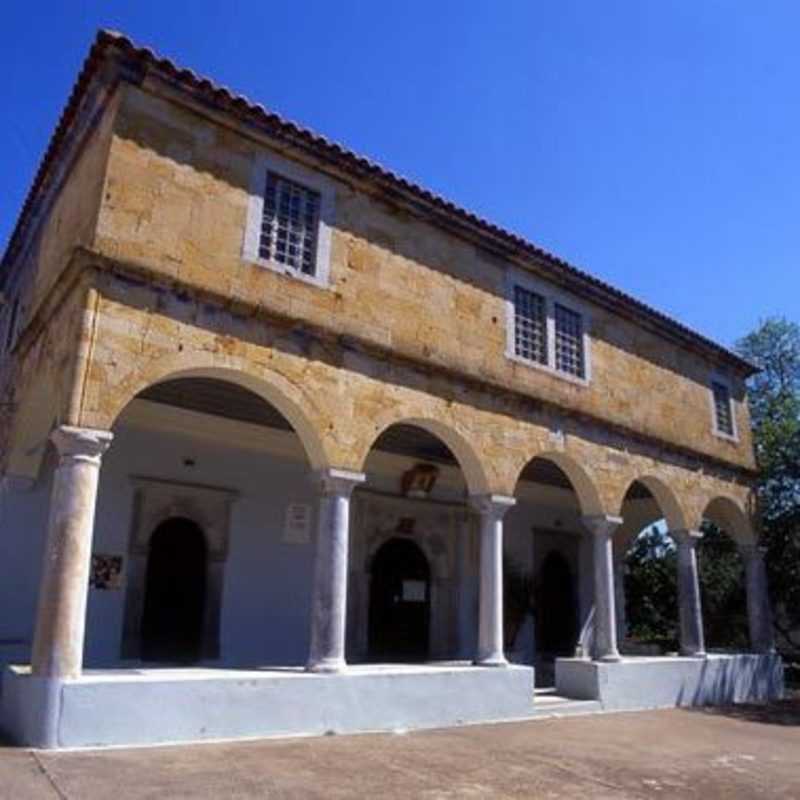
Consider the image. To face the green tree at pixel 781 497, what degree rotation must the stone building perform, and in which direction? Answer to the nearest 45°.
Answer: approximately 90° to its left
